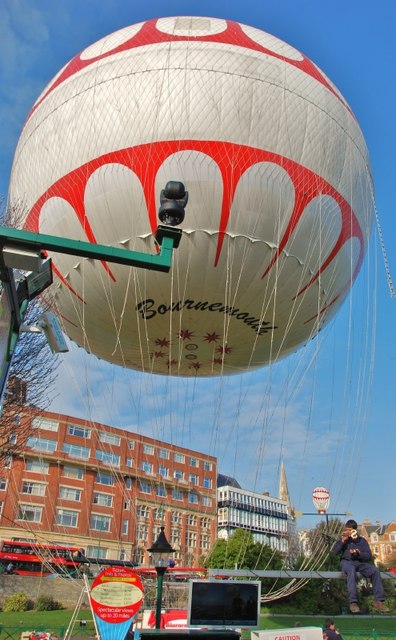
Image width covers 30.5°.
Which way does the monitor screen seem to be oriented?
toward the camera

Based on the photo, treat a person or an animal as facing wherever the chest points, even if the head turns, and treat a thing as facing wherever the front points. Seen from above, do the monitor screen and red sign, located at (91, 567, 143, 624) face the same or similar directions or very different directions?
same or similar directions

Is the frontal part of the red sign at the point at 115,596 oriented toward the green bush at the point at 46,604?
no

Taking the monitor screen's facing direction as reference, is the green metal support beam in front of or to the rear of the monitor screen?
in front

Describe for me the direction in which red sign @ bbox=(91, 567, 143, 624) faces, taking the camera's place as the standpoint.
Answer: facing the viewer

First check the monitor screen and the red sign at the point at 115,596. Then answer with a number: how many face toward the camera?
2

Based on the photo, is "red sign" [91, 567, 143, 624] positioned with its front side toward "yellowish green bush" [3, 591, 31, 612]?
no

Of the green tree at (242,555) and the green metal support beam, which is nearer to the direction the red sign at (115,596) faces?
the green metal support beam

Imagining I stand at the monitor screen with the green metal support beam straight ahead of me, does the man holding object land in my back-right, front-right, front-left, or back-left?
back-left

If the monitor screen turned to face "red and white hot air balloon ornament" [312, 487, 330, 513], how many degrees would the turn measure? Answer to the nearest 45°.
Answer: approximately 180°

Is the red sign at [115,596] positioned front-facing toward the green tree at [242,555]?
no
